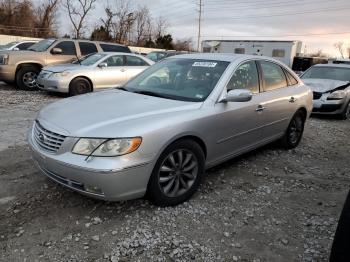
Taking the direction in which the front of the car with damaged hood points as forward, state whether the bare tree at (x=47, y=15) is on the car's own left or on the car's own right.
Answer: on the car's own right

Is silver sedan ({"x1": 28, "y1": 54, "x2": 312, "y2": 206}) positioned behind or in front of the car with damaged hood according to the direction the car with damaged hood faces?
in front

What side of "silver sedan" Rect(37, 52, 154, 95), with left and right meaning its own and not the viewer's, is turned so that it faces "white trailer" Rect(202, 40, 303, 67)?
back

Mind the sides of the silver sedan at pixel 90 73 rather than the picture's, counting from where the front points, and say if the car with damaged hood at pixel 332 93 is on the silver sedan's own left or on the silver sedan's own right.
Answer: on the silver sedan's own left

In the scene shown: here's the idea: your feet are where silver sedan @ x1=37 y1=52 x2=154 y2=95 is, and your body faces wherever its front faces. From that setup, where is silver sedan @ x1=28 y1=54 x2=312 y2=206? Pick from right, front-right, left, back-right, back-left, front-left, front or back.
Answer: front-left

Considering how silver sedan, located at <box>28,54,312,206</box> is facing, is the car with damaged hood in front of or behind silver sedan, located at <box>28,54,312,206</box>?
behind

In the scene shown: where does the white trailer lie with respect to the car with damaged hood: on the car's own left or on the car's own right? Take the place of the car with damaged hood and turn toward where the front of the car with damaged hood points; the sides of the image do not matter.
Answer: on the car's own right

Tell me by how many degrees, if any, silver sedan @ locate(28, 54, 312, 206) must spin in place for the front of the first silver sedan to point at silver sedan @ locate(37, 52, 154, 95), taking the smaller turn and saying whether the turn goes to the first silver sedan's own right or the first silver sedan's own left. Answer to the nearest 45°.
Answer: approximately 135° to the first silver sedan's own right

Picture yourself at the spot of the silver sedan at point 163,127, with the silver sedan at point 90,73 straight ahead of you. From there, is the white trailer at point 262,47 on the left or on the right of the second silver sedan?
right

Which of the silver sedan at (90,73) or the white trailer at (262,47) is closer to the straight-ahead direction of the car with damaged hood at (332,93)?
the silver sedan

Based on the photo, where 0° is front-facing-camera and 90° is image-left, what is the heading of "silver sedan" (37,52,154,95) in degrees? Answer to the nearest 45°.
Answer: approximately 45°

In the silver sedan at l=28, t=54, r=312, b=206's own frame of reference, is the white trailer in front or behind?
behind

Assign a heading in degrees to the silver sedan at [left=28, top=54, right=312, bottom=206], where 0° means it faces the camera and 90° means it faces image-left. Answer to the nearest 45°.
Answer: approximately 45°

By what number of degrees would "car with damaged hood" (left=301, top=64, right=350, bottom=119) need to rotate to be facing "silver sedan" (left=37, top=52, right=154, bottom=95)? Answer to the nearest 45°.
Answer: approximately 45° to its right
